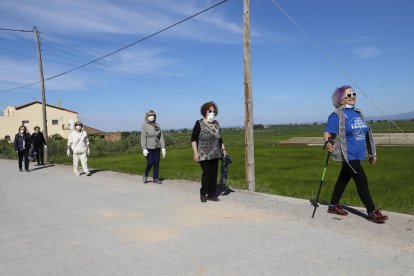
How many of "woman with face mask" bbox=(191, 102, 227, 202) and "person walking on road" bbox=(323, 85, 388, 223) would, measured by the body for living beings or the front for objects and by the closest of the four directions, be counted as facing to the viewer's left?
0

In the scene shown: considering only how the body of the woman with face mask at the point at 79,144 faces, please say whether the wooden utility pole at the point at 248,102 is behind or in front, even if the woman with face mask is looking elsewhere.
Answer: in front

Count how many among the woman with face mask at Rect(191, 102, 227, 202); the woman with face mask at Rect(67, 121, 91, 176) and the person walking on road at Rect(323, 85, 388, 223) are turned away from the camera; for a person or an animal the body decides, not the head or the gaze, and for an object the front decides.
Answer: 0

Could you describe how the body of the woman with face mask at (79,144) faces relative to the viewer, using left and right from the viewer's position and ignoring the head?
facing the viewer

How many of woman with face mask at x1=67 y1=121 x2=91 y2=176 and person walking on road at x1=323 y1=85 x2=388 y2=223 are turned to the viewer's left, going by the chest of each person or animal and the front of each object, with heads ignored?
0

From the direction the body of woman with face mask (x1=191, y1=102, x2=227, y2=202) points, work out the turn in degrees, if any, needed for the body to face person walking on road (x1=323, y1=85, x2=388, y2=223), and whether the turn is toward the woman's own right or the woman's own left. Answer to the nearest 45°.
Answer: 0° — they already face them

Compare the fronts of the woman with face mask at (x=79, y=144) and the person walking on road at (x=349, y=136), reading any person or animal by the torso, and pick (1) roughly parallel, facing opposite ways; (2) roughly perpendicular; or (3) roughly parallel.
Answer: roughly parallel

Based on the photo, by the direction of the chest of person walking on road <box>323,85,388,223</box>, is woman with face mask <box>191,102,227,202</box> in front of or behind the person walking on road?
behind

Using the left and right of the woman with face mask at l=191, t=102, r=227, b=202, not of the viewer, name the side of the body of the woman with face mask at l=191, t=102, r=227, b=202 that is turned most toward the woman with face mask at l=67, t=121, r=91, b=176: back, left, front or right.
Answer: back

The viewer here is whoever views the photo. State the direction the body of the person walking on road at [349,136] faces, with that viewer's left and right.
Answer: facing the viewer and to the right of the viewer

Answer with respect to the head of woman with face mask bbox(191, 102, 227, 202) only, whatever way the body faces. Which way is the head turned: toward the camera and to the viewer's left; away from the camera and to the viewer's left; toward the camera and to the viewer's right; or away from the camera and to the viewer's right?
toward the camera and to the viewer's right

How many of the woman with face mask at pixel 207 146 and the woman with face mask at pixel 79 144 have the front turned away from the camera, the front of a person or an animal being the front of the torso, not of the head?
0

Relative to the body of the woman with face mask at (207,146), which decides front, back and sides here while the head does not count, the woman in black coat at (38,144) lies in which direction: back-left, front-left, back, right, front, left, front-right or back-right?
back

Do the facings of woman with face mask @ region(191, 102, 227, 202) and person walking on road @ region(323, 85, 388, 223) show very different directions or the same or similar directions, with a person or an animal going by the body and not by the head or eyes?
same or similar directions
